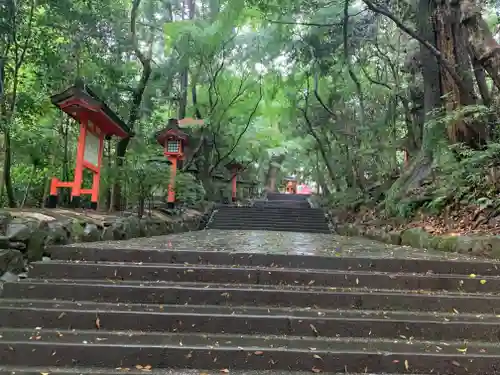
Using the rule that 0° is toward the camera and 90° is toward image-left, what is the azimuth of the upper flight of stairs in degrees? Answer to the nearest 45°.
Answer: approximately 0°

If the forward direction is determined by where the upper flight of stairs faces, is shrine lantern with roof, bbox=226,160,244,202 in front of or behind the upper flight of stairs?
behind

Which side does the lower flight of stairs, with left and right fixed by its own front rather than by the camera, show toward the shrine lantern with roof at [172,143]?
back

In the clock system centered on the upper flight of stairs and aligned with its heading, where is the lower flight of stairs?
The lower flight of stairs is roughly at 12 o'clock from the upper flight of stairs.

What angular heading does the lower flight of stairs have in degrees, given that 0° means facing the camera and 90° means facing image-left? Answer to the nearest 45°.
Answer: approximately 0°

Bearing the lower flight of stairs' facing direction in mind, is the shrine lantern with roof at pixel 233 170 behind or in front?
behind

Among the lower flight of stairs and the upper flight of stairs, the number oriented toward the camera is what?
2

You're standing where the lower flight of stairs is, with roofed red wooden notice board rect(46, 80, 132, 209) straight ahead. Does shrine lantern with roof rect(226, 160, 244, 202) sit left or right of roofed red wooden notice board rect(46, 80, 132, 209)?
right

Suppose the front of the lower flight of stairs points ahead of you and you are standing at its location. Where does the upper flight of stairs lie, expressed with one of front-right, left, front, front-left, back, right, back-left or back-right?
back
